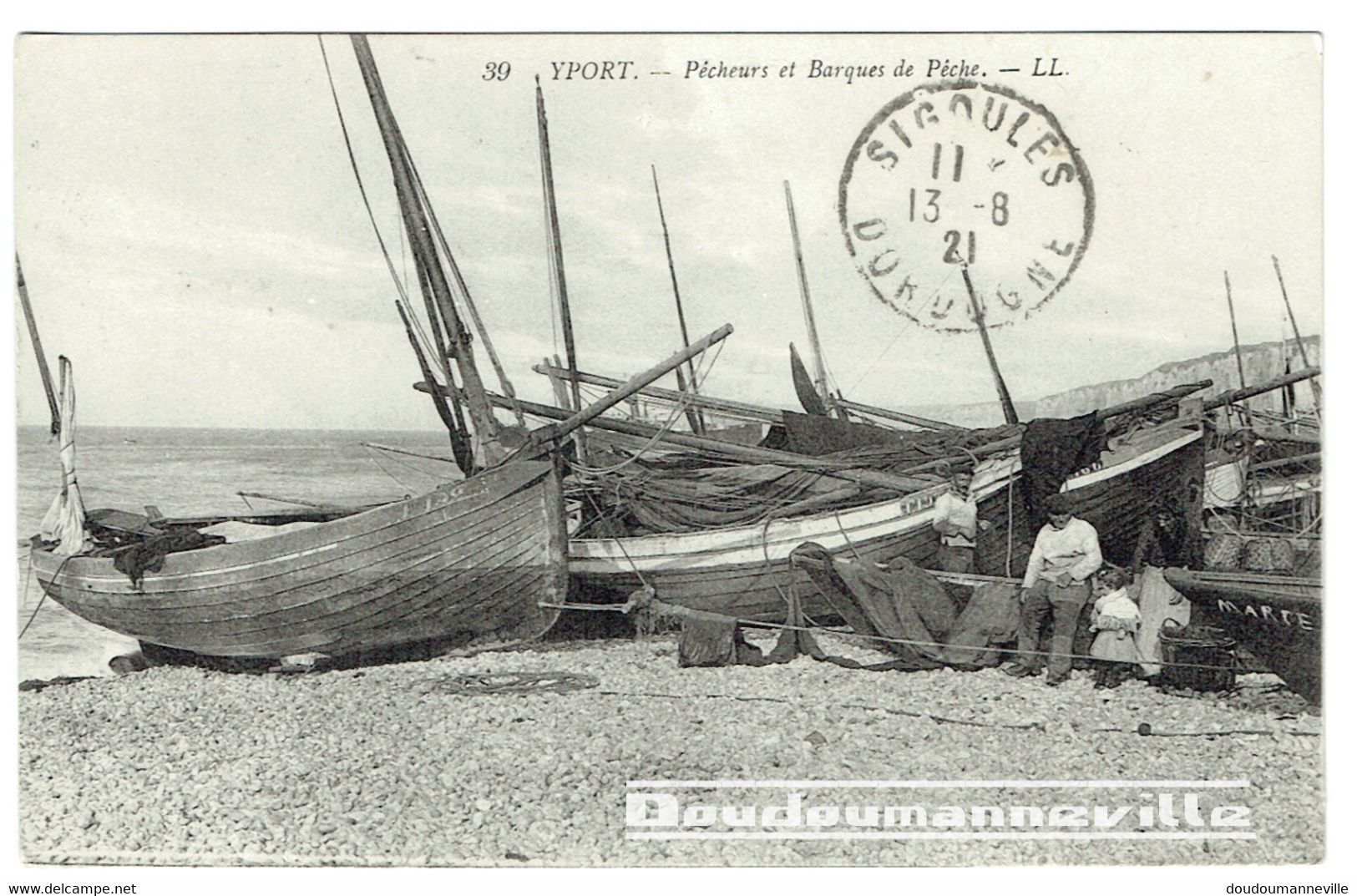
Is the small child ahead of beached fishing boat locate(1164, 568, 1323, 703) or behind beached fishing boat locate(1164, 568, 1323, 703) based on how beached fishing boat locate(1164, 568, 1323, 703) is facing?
ahead

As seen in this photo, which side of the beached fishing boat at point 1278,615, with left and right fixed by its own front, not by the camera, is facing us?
left

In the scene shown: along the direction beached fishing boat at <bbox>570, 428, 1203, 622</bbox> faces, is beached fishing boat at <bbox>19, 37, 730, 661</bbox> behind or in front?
behind

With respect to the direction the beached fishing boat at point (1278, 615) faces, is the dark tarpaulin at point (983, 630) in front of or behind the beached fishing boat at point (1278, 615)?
in front

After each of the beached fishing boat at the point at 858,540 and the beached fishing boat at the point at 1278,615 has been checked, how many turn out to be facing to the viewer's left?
1

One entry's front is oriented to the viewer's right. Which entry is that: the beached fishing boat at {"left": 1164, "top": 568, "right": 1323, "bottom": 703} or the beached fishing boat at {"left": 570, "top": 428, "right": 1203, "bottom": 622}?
the beached fishing boat at {"left": 570, "top": 428, "right": 1203, "bottom": 622}

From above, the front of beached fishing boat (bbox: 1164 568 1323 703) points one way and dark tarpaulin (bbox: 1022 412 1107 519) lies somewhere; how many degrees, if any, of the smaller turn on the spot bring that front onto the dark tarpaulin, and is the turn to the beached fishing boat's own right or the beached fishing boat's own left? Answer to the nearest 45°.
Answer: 0° — it already faces it

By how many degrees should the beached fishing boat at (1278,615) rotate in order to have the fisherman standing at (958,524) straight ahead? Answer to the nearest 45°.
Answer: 0° — it already faces them

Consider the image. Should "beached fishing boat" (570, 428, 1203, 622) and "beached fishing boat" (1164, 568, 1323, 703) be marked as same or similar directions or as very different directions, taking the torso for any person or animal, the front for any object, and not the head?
very different directions

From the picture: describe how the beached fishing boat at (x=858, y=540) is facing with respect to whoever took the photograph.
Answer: facing to the right of the viewer
